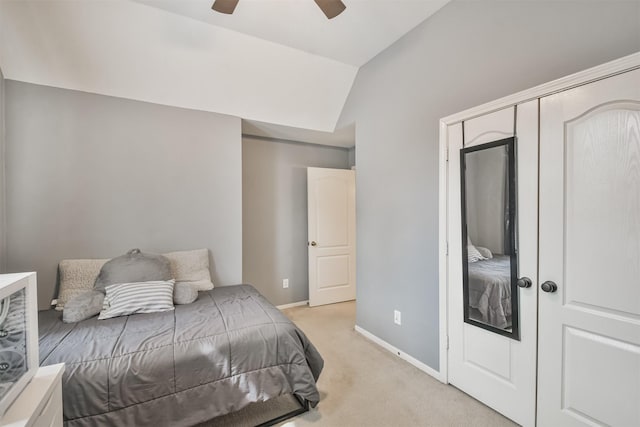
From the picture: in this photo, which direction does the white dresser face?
to the viewer's right

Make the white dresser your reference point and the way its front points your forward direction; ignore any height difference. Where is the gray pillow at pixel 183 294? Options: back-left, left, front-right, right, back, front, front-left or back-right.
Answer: front-left

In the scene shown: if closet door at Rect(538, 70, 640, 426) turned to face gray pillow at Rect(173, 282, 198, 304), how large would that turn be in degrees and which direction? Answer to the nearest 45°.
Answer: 0° — it already faces it

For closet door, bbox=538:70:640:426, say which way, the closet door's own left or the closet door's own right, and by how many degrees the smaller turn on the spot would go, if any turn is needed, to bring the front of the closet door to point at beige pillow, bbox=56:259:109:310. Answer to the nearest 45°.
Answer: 0° — it already faces it

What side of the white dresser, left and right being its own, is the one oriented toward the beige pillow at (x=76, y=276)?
left

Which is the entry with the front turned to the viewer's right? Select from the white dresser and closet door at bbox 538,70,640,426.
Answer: the white dresser

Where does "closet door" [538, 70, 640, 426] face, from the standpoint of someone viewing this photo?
facing the viewer and to the left of the viewer

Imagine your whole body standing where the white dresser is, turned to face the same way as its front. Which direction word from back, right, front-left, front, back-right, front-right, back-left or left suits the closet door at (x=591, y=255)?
front-right

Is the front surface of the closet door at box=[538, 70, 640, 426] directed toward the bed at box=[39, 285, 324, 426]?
yes

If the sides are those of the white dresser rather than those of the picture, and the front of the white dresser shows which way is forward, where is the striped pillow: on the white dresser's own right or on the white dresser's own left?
on the white dresser's own left

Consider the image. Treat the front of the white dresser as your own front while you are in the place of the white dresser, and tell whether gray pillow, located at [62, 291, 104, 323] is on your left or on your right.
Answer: on your left

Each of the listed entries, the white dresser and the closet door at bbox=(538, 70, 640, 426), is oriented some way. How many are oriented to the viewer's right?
1

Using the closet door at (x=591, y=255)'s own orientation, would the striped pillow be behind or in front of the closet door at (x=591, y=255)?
in front

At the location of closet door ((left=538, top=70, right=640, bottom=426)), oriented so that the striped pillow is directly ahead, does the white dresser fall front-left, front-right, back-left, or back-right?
front-left

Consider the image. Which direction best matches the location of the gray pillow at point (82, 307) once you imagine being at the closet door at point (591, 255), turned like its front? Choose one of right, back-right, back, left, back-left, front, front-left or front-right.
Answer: front
